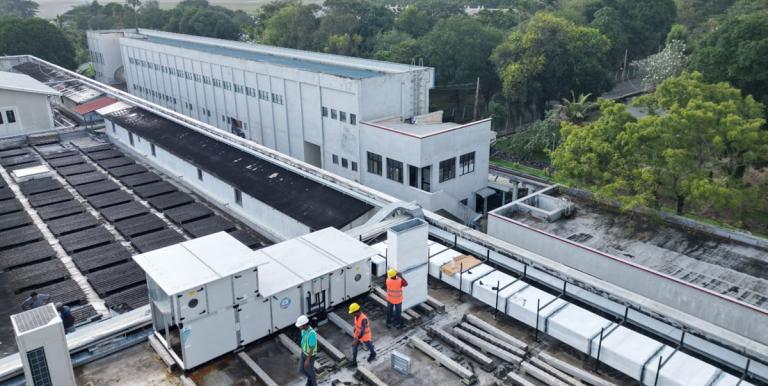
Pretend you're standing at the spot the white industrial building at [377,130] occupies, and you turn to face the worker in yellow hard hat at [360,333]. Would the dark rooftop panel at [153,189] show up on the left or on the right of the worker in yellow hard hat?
right

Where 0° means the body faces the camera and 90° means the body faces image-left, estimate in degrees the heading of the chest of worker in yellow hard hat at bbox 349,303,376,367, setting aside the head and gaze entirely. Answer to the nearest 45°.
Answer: approximately 45°

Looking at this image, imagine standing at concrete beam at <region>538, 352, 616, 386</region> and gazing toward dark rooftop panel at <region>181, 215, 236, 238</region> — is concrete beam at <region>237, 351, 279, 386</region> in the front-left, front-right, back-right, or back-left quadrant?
front-left

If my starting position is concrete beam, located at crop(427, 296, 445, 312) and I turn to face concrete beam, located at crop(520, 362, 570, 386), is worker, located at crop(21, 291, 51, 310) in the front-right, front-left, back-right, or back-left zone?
back-right

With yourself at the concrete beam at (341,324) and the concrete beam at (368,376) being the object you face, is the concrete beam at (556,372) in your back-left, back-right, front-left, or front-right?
front-left

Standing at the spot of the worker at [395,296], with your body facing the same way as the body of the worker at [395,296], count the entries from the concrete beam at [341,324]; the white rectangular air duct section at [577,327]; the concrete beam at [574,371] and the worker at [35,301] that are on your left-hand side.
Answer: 2

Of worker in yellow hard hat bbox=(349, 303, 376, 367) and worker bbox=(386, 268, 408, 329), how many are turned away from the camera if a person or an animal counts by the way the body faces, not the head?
1
